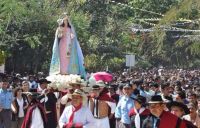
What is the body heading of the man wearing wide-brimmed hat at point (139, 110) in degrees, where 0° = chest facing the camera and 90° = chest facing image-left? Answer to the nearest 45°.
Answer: approximately 45°

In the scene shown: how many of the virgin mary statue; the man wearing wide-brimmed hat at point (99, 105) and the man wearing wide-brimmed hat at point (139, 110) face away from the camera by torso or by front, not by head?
0

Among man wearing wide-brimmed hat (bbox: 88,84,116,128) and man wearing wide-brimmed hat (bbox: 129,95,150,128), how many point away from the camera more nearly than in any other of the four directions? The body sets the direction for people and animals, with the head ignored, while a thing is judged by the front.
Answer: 0

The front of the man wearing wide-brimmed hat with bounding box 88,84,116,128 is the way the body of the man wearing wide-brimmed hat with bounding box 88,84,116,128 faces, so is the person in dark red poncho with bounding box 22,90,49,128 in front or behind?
in front

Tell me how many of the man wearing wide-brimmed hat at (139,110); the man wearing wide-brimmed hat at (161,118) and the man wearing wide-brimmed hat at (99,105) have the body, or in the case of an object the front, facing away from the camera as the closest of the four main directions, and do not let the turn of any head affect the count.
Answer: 0

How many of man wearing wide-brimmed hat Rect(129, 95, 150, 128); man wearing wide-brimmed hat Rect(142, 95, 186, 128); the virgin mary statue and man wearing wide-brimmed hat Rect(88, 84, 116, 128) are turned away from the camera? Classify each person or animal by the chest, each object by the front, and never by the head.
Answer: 0

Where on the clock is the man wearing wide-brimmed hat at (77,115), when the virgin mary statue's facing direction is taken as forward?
The man wearing wide-brimmed hat is roughly at 12 o'clock from the virgin mary statue.

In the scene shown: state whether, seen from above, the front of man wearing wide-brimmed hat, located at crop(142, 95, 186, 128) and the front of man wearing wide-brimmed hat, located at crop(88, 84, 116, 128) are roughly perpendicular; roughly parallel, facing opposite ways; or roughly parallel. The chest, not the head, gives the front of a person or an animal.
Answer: roughly parallel

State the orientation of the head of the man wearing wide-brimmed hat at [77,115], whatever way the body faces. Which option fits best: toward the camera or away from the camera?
toward the camera

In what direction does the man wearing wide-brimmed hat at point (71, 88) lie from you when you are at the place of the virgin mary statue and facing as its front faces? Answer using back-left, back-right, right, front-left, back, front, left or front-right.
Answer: front

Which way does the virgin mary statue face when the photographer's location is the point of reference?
facing the viewer

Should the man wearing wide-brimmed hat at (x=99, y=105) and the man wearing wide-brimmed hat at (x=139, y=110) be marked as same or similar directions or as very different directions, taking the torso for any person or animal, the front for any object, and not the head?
same or similar directions

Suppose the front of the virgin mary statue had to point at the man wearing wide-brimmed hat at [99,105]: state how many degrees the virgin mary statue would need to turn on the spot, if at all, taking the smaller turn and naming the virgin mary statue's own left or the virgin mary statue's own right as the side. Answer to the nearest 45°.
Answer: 0° — it already faces them

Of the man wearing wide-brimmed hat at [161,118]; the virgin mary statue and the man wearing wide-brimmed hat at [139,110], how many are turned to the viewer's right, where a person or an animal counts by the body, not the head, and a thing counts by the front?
0

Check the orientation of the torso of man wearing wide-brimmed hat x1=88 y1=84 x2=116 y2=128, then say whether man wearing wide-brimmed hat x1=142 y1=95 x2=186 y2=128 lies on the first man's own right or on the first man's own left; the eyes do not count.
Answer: on the first man's own left
